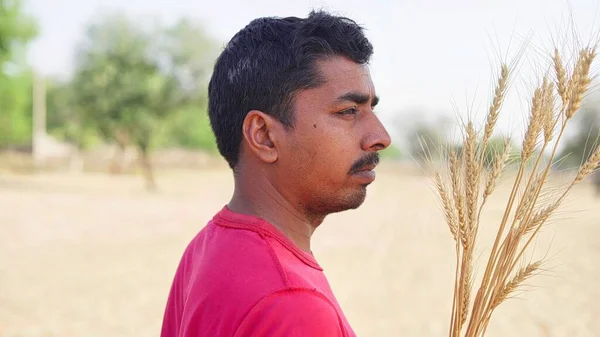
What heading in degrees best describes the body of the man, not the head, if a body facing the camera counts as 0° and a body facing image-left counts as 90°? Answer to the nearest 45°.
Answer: approximately 270°

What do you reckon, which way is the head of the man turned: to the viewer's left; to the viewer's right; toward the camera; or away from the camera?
to the viewer's right

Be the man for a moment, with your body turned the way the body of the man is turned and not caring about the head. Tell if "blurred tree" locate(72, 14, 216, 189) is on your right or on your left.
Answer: on your left
